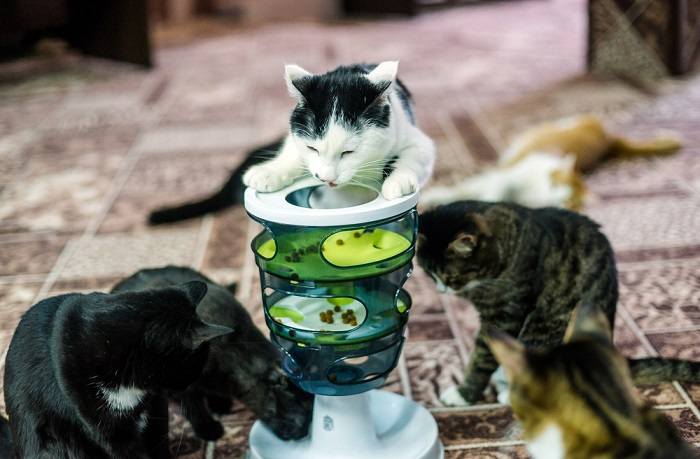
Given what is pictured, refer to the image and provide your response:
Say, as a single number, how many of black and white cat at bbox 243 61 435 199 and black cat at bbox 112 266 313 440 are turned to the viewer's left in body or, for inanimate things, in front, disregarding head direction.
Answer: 0

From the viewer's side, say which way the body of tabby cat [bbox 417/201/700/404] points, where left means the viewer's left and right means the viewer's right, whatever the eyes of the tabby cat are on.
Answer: facing to the left of the viewer

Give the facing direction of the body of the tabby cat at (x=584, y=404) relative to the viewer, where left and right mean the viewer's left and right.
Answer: facing away from the viewer and to the left of the viewer

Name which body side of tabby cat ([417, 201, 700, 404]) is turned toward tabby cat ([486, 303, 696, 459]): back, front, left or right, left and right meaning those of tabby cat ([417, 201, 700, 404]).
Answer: left

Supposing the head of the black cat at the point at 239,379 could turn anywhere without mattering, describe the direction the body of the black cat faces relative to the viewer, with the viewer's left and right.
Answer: facing the viewer and to the right of the viewer

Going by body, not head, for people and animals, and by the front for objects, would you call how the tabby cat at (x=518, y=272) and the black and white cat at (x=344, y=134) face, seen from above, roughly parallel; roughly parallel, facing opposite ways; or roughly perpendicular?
roughly perpendicular

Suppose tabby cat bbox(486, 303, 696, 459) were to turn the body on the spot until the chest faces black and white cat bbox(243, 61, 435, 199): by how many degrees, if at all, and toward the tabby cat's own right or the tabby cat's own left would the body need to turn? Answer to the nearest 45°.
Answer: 0° — it already faces it

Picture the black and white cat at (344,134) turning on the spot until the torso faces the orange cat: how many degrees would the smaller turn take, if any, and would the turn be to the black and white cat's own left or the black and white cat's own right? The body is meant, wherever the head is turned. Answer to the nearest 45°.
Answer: approximately 135° to the black and white cat's own left

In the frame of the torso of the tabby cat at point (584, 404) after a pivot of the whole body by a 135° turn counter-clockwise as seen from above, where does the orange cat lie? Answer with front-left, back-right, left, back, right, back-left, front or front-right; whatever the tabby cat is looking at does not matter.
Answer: back

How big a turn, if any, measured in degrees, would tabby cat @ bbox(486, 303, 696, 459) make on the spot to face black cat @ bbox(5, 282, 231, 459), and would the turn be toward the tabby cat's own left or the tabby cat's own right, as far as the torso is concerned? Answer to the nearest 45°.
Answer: approximately 45° to the tabby cat's own left

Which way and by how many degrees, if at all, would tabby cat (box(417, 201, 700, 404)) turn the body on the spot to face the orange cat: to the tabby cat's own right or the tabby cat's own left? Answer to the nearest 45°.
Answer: approximately 90° to the tabby cat's own right

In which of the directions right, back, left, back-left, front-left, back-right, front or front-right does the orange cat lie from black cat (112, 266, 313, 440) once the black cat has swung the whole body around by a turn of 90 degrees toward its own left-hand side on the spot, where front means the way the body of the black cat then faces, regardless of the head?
front
